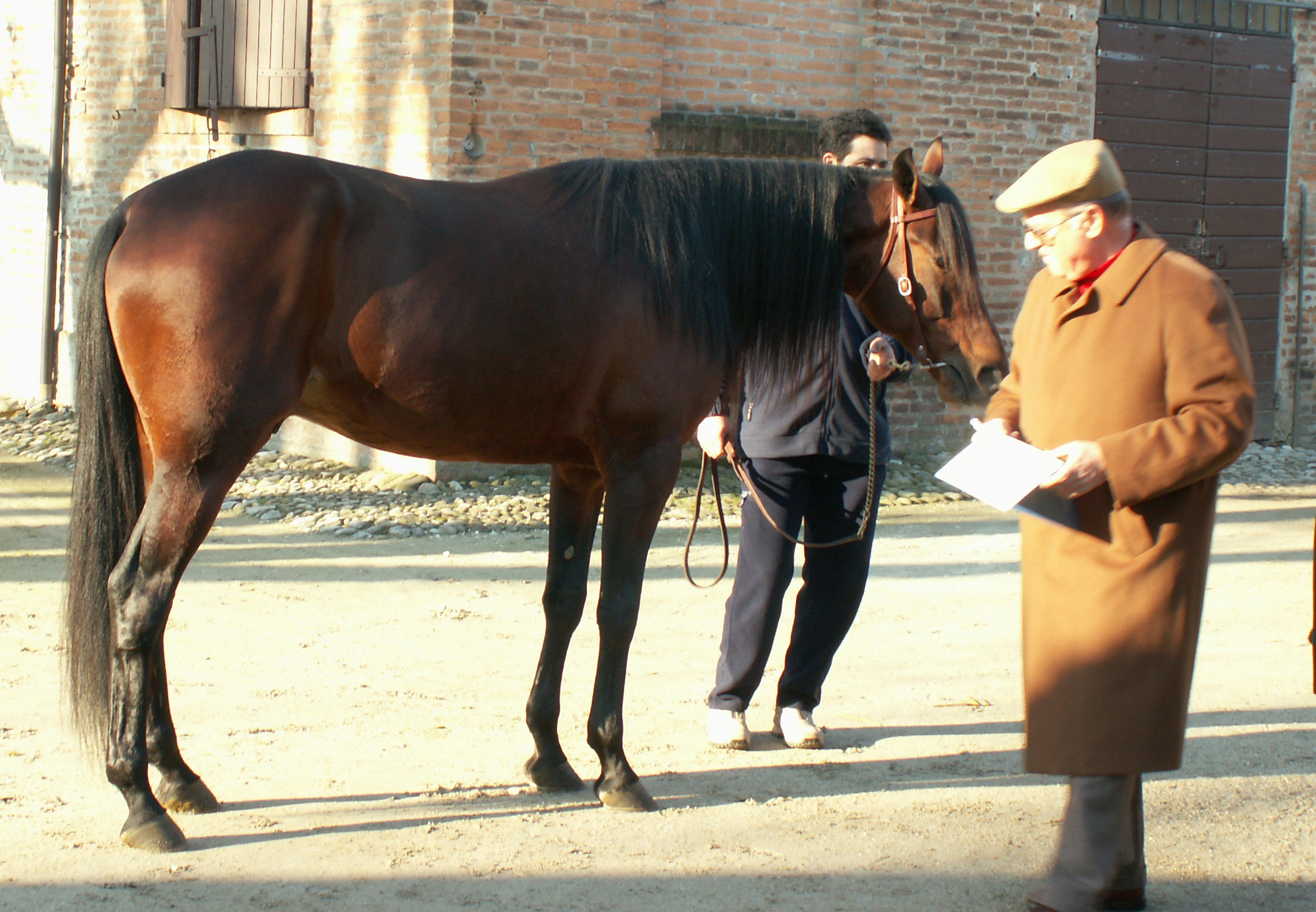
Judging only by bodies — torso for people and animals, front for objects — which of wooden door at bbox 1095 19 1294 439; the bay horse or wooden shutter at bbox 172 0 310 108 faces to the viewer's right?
the bay horse

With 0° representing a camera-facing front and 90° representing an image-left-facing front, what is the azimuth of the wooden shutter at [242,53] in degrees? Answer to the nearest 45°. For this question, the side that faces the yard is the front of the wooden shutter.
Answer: approximately 0°

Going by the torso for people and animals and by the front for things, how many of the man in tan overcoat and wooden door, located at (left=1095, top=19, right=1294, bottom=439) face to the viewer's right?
0

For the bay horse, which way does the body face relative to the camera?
to the viewer's right

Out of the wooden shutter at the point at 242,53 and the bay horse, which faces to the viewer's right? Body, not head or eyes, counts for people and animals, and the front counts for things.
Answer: the bay horse
